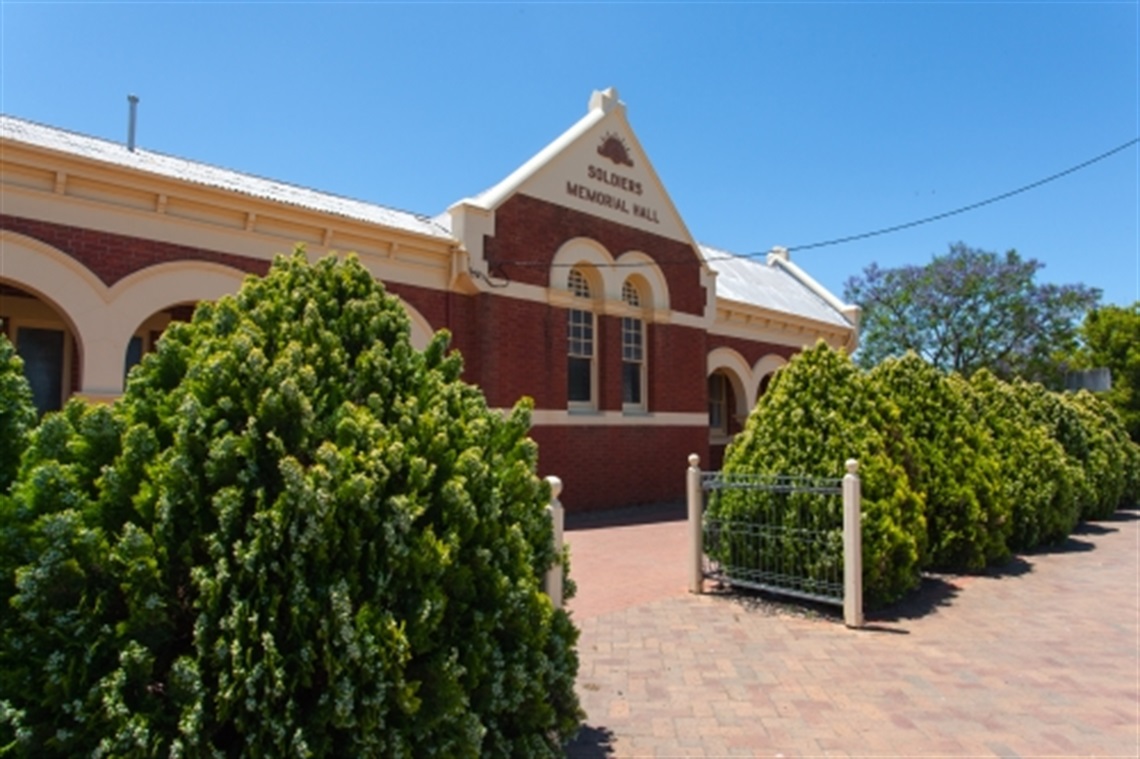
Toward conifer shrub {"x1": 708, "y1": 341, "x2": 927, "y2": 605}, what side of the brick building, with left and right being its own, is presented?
front

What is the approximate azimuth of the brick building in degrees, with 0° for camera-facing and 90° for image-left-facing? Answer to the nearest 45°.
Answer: approximately 315°

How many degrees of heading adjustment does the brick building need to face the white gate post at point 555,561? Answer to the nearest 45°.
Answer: approximately 45° to its right

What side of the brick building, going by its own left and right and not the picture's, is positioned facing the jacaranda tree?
left

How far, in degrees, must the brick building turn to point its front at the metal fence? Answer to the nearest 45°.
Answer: approximately 45° to its right

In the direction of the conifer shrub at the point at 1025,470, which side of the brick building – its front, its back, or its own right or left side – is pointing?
front

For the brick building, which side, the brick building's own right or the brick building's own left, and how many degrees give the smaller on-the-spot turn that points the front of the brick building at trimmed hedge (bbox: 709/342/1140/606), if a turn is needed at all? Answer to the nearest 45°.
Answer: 0° — it already faces it

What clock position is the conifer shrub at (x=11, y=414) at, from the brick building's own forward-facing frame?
The conifer shrub is roughly at 2 o'clock from the brick building.

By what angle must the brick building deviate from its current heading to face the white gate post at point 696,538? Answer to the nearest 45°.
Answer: approximately 45° to its right

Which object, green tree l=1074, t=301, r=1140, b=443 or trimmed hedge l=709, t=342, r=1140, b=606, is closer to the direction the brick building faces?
the trimmed hedge
